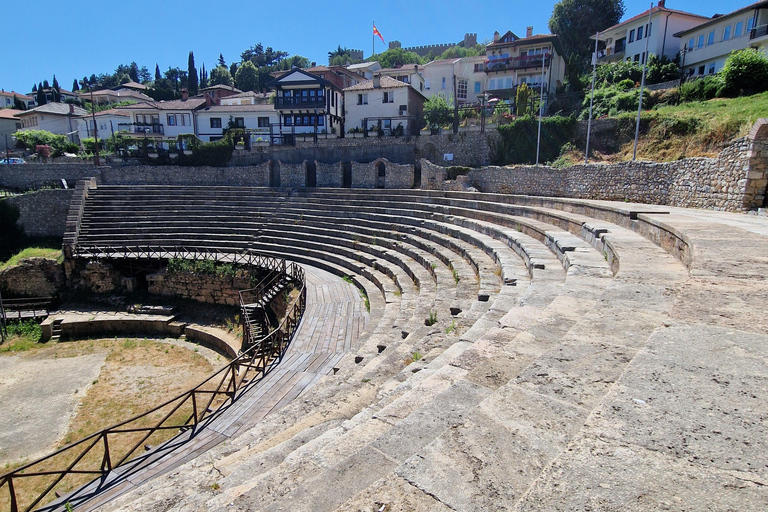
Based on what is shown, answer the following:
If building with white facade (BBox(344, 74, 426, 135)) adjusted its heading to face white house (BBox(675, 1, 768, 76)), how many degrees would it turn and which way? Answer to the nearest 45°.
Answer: approximately 90° to its left

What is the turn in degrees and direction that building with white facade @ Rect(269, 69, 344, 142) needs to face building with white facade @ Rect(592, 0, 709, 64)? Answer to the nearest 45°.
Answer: approximately 90° to its left

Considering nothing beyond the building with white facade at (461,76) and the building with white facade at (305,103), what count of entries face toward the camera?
2

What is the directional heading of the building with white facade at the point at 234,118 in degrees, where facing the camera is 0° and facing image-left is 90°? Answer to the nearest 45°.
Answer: approximately 0°

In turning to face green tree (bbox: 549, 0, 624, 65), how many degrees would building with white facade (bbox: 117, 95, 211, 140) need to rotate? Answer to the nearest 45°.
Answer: approximately 45° to its left

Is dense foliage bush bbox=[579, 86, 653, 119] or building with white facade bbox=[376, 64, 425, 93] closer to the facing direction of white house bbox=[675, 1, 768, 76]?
the dense foliage bush

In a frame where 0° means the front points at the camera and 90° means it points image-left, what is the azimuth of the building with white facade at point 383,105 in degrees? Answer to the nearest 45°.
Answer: approximately 0°

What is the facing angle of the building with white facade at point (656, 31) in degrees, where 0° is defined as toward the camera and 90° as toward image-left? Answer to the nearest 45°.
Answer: approximately 45°

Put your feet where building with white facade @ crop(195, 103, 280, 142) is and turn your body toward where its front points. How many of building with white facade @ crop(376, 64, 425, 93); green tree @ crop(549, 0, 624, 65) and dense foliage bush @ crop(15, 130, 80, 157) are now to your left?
2
